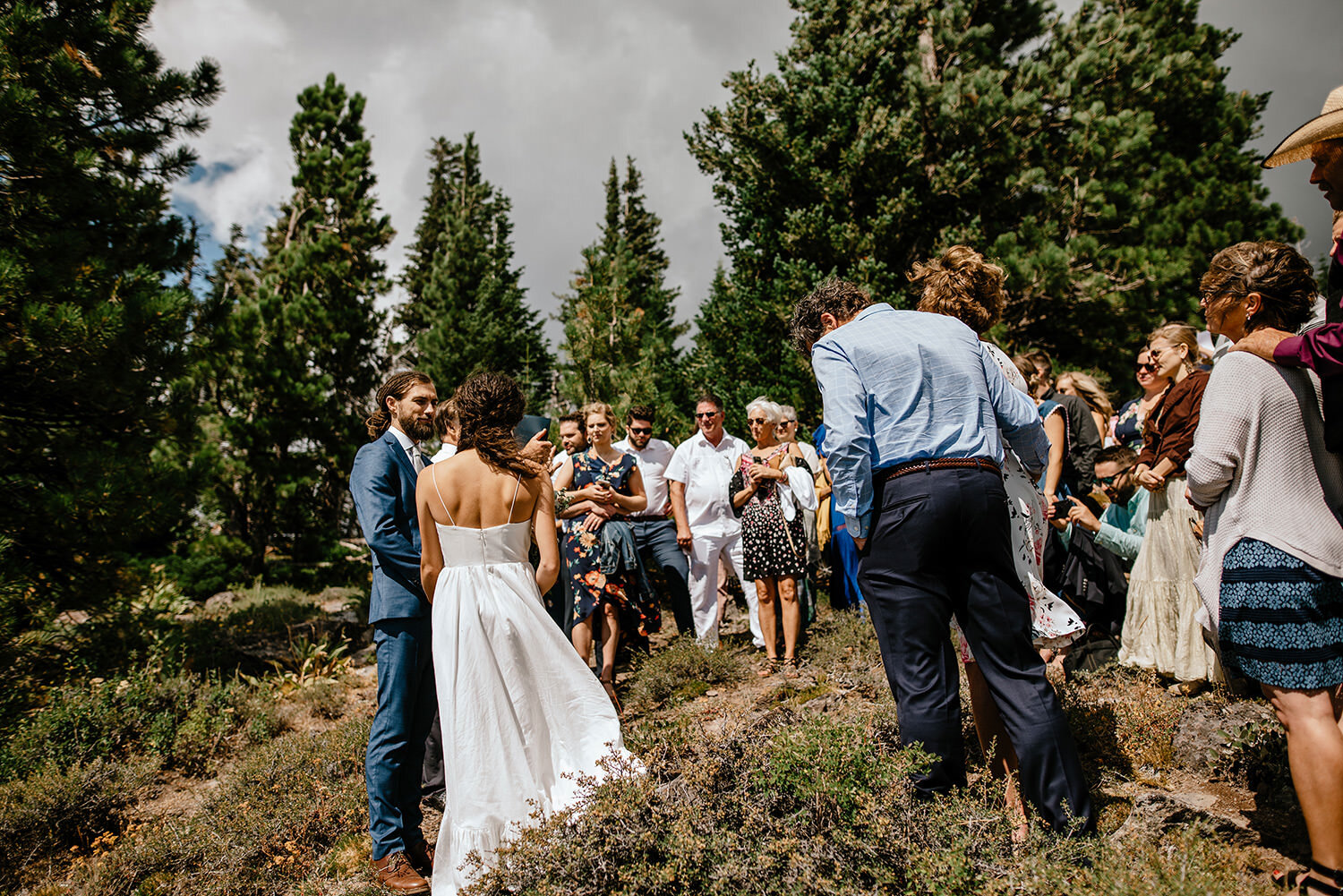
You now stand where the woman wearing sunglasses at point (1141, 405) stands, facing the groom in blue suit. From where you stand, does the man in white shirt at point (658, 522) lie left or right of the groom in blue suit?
right

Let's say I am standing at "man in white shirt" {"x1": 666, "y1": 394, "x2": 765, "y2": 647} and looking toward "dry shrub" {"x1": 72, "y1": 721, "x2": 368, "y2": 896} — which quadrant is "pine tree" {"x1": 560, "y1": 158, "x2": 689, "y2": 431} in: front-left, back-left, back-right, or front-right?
back-right

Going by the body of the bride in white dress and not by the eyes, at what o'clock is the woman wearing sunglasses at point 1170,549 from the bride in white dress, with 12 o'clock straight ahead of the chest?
The woman wearing sunglasses is roughly at 3 o'clock from the bride in white dress.

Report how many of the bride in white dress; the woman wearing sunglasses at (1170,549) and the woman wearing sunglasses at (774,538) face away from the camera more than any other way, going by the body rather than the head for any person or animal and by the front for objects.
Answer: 1

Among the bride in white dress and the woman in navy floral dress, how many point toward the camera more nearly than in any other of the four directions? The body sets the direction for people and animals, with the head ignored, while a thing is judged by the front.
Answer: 1

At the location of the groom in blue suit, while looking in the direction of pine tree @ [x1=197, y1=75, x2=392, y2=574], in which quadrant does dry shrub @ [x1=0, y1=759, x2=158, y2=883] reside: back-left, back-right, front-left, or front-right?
front-left

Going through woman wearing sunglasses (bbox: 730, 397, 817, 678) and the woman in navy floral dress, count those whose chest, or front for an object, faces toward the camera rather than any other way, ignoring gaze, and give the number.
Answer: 2

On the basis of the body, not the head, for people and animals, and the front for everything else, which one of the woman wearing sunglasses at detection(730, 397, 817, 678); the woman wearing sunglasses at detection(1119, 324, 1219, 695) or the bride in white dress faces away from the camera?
the bride in white dress

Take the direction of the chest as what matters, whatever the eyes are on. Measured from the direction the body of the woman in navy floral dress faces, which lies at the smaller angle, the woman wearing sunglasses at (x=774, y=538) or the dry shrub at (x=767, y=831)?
the dry shrub

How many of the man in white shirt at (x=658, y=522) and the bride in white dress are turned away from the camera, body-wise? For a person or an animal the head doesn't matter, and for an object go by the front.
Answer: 1

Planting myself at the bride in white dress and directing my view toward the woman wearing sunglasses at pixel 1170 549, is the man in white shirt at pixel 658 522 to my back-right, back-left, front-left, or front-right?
front-left

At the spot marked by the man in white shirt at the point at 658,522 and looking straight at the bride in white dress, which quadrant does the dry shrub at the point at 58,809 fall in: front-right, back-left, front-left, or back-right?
front-right

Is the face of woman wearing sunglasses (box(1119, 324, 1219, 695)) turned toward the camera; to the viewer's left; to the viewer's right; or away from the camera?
to the viewer's left

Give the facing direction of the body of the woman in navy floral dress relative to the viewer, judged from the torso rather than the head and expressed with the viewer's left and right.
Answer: facing the viewer
